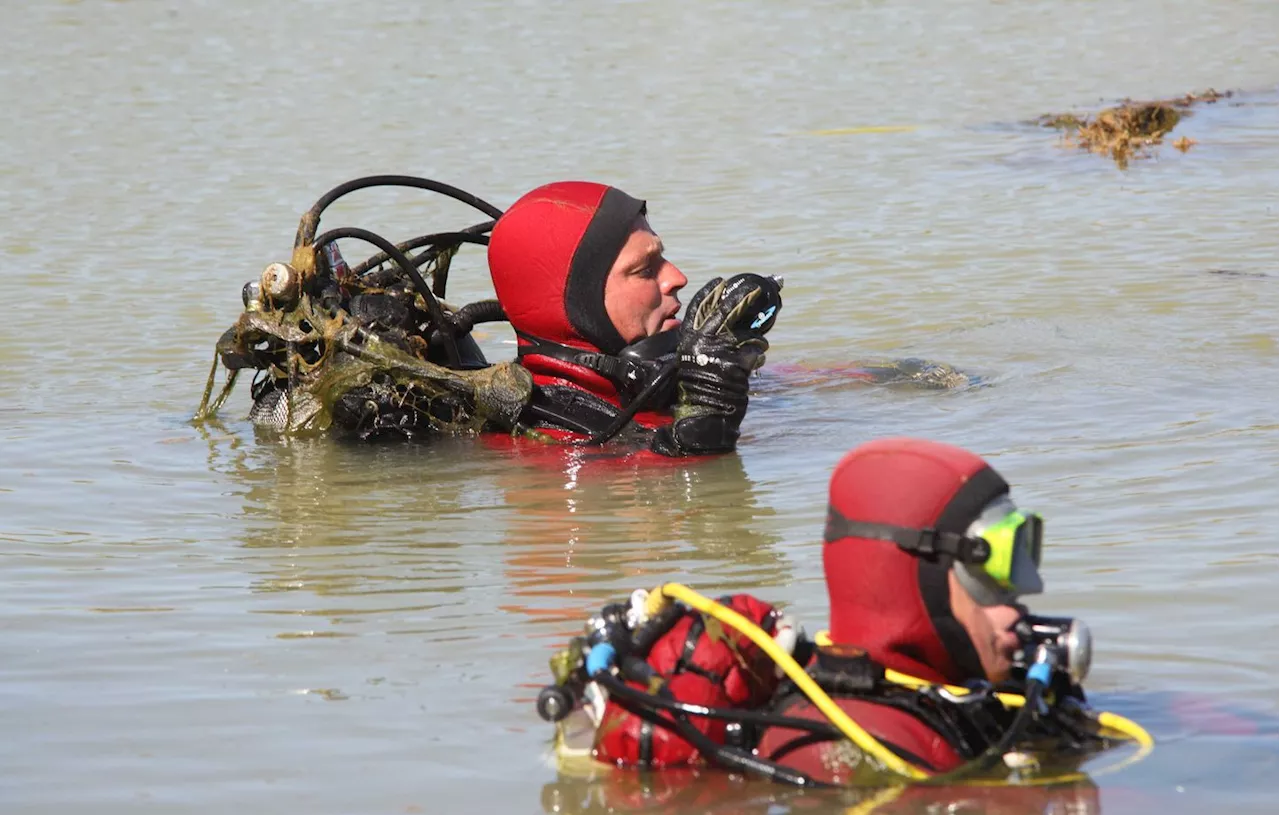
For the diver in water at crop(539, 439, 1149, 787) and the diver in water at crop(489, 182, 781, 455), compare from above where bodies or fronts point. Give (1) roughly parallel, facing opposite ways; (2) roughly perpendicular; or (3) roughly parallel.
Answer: roughly parallel

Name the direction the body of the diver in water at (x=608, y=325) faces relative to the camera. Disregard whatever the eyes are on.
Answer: to the viewer's right

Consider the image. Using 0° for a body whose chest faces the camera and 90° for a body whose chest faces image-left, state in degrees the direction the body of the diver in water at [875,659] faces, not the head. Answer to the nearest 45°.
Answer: approximately 270°

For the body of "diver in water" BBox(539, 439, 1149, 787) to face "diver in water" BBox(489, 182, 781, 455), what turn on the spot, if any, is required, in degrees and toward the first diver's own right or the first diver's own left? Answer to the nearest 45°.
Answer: approximately 90° to the first diver's own left

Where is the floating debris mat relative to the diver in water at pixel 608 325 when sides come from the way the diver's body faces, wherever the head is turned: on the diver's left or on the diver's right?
on the diver's left

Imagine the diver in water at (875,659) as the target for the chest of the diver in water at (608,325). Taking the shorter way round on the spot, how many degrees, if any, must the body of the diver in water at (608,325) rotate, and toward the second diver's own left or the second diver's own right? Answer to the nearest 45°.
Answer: approximately 90° to the second diver's own right

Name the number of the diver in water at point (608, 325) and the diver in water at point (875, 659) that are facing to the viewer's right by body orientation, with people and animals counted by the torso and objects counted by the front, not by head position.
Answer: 2

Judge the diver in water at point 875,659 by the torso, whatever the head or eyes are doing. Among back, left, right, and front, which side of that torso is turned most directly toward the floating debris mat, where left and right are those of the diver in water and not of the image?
left

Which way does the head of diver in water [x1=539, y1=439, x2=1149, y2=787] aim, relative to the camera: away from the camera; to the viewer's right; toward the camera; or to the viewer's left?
to the viewer's right

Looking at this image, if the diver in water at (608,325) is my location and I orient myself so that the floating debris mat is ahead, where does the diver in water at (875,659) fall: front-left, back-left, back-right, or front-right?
back-right
